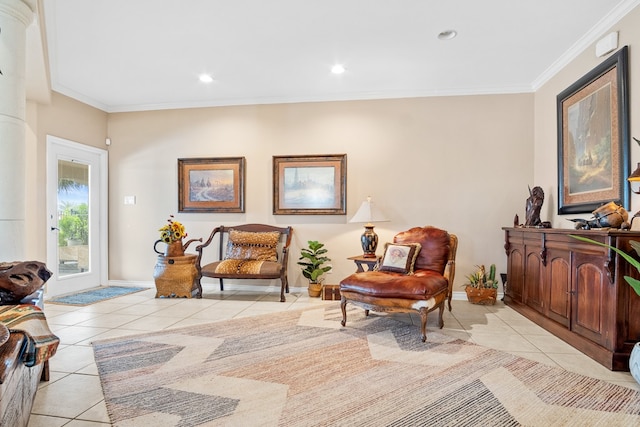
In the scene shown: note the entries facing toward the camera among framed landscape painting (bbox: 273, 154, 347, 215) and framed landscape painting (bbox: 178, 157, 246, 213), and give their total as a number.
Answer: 2

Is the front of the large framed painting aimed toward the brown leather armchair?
yes

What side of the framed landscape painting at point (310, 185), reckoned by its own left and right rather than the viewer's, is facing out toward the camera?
front

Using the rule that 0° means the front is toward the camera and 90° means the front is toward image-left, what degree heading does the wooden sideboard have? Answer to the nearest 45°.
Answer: approximately 45°

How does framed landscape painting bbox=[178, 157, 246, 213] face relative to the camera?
toward the camera

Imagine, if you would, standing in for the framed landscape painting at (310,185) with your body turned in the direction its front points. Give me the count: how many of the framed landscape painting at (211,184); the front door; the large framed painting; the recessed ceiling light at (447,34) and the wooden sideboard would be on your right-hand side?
2

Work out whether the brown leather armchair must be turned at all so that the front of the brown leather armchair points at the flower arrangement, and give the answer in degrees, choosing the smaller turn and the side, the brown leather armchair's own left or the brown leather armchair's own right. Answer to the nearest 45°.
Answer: approximately 45° to the brown leather armchair's own right

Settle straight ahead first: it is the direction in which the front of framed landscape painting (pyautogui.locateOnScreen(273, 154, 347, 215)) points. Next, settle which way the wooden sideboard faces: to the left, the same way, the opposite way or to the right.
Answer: to the right

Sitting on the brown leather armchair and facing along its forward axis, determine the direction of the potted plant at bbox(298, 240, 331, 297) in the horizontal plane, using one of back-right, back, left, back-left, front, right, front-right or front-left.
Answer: right

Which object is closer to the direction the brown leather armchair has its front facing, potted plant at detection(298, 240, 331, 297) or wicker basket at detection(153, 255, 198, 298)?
the wicker basket

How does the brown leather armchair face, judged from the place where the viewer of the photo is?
facing the viewer and to the left of the viewer

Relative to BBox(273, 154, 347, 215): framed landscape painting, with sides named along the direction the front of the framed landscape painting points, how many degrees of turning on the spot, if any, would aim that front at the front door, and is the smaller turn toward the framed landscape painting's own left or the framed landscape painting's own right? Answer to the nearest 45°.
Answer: approximately 90° to the framed landscape painting's own right

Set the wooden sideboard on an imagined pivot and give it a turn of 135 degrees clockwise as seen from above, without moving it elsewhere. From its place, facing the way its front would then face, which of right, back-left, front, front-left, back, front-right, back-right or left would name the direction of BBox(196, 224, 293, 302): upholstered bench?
left
